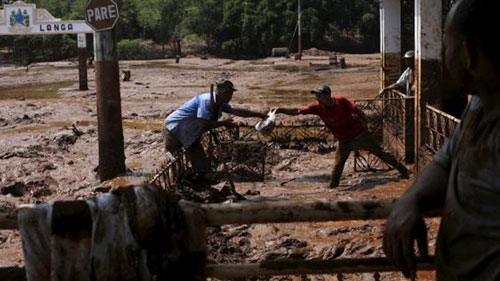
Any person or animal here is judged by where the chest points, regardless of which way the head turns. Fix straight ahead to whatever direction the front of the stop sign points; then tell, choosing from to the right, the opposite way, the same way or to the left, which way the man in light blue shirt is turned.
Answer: to the left

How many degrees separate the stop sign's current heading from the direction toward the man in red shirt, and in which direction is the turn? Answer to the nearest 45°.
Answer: approximately 45° to its left

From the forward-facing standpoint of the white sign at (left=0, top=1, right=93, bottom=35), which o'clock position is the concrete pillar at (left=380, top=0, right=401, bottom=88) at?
The concrete pillar is roughly at 11 o'clock from the white sign.

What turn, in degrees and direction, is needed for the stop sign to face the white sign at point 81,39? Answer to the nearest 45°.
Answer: approximately 180°

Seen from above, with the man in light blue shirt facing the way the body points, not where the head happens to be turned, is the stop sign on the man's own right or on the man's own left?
on the man's own left

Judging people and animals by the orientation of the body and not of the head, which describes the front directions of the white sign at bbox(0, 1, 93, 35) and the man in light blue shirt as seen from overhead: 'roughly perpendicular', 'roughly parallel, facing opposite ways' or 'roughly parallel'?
roughly perpendicular

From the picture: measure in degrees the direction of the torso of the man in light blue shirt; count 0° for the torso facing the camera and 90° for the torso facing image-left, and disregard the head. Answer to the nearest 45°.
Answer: approximately 270°

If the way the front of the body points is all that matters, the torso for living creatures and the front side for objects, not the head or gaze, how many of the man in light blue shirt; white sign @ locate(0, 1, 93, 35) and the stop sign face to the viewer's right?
1
